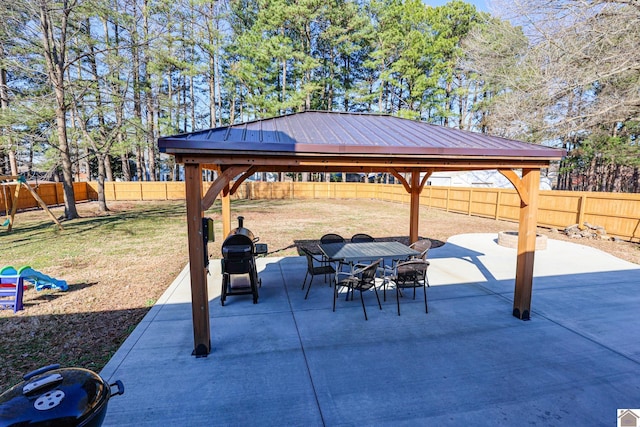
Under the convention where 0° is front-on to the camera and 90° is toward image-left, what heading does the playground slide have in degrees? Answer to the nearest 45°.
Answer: approximately 270°

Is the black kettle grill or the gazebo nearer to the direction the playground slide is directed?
the gazebo

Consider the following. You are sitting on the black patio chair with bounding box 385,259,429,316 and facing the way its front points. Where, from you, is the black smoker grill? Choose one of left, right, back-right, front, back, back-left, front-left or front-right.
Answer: front-left

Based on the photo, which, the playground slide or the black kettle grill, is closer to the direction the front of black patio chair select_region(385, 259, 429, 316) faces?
the playground slide

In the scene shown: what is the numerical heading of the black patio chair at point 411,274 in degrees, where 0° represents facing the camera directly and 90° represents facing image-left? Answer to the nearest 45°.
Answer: approximately 135°

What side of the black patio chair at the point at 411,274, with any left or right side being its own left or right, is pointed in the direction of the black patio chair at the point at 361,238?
front

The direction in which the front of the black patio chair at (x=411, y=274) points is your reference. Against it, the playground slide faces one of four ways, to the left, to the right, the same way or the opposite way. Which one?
to the right

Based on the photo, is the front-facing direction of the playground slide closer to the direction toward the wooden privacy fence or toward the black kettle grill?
the wooden privacy fence

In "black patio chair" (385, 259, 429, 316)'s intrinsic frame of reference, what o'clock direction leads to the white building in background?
The white building in background is roughly at 2 o'clock from the black patio chair.
